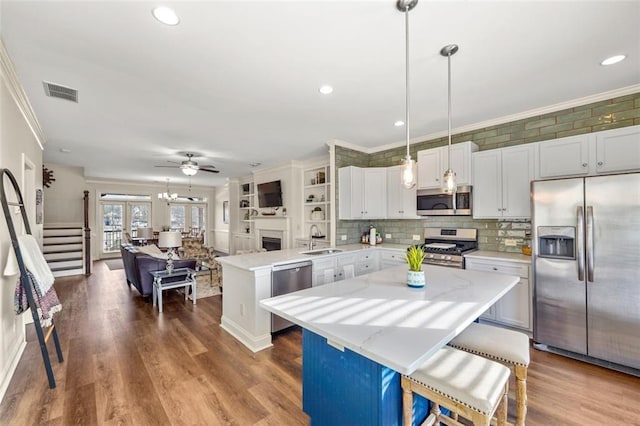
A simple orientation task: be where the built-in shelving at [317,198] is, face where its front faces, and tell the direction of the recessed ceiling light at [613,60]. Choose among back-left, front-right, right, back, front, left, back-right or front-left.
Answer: left

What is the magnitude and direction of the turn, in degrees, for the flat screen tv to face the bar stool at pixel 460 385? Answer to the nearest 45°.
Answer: approximately 45° to its left

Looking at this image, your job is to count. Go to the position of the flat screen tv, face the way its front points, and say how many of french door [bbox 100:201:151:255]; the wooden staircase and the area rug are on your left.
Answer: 0

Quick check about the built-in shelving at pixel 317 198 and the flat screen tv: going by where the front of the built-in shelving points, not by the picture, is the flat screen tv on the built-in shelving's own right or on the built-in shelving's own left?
on the built-in shelving's own right

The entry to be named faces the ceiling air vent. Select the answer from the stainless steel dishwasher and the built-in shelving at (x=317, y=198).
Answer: the built-in shelving

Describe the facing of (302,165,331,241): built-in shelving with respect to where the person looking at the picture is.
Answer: facing the viewer and to the left of the viewer

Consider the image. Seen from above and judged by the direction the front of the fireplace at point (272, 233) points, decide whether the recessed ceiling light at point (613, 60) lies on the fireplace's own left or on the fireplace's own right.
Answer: on the fireplace's own left

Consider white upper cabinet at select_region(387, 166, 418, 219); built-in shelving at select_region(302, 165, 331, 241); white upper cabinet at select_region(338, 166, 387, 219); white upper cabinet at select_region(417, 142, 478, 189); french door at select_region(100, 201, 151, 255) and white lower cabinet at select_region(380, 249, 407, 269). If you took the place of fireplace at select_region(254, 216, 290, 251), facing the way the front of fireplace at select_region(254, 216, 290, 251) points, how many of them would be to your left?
5

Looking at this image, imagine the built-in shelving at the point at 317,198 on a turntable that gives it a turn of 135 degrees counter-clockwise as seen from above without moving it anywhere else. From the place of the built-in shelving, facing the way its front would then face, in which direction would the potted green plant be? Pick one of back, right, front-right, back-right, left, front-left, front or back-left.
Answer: right

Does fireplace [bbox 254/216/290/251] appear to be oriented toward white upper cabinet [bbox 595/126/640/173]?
no

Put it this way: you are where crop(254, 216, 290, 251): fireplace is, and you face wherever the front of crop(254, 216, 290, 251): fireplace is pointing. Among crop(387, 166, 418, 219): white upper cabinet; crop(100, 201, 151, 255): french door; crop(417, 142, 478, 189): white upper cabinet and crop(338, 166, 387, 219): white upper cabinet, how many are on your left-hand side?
3

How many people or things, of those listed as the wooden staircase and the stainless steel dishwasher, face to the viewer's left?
0

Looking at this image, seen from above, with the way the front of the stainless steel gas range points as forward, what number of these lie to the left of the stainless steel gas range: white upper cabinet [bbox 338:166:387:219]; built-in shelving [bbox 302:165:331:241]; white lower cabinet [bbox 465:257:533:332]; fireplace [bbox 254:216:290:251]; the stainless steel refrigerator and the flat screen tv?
2

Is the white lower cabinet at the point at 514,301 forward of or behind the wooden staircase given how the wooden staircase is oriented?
forward

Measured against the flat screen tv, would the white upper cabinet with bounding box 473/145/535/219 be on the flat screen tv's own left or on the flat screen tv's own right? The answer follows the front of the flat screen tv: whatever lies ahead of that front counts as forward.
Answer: on the flat screen tv's own left

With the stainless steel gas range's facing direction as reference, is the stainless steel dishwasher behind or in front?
in front

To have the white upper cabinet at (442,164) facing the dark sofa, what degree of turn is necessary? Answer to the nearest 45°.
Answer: approximately 45° to its right

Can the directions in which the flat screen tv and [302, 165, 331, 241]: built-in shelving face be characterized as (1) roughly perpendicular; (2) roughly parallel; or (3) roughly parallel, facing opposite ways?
roughly parallel

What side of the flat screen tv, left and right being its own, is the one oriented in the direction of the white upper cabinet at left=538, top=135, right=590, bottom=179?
left

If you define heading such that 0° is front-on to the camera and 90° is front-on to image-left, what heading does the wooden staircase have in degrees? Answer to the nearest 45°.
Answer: approximately 0°
